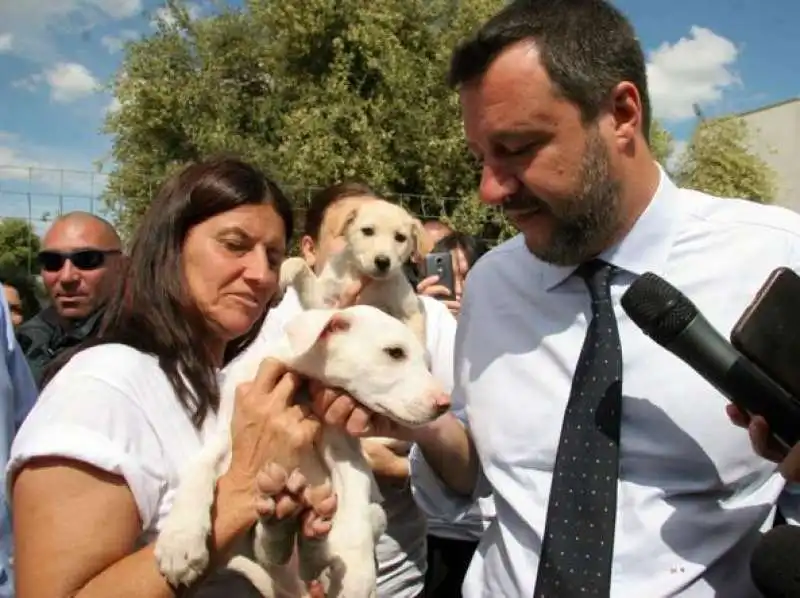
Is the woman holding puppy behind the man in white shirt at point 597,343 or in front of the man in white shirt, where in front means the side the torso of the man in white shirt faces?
in front

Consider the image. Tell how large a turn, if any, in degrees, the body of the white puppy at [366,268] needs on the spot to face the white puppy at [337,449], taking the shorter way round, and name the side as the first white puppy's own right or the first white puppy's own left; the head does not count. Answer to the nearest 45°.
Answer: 0° — it already faces it

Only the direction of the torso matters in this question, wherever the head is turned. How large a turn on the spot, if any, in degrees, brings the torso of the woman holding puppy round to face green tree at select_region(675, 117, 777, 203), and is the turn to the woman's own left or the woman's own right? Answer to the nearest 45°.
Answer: approximately 90° to the woman's own left

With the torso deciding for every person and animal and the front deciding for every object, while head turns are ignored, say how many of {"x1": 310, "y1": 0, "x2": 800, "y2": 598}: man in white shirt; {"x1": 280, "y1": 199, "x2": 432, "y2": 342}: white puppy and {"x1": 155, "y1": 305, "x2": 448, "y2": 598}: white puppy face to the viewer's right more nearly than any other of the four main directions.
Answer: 1

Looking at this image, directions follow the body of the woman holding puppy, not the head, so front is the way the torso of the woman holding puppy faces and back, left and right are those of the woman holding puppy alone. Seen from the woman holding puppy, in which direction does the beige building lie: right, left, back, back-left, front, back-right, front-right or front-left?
left

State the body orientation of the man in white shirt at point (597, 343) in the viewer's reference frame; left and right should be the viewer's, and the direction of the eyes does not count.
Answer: facing the viewer and to the left of the viewer

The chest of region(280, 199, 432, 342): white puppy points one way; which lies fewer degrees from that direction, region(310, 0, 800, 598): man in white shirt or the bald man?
the man in white shirt

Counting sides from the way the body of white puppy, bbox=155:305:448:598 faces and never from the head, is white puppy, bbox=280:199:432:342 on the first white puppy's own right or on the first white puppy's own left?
on the first white puppy's own left

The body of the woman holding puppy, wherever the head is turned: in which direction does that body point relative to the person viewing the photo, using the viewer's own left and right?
facing the viewer and to the right of the viewer

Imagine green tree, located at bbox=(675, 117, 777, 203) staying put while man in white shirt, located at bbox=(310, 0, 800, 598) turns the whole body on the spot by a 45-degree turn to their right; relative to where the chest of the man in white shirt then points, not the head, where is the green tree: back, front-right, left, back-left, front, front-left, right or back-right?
right

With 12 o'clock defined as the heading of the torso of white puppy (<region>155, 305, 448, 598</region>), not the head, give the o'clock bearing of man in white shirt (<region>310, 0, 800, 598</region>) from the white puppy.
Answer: The man in white shirt is roughly at 9 o'clock from the white puppy.

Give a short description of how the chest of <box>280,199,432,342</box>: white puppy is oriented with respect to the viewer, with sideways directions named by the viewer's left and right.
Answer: facing the viewer
